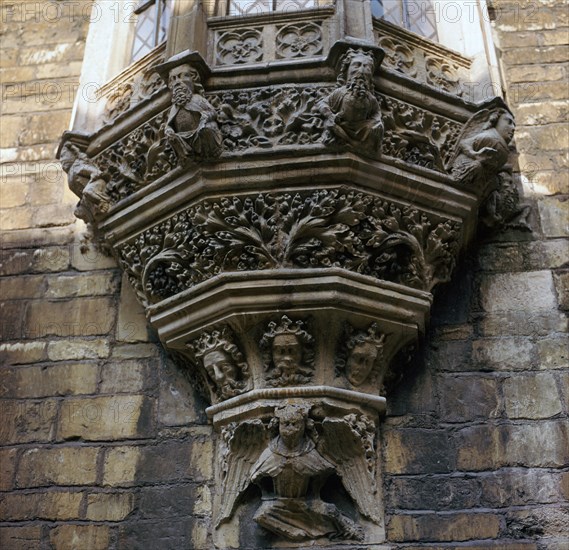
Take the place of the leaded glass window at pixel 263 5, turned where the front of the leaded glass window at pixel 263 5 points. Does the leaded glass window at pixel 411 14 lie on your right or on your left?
on your left

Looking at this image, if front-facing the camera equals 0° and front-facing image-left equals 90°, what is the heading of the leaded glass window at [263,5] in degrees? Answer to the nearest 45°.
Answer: approximately 0°

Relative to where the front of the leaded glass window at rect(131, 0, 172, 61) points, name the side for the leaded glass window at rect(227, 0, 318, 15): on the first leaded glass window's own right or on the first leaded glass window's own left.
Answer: on the first leaded glass window's own left

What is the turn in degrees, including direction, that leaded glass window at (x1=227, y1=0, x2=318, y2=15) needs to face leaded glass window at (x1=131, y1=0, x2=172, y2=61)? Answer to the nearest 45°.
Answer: approximately 135° to its right

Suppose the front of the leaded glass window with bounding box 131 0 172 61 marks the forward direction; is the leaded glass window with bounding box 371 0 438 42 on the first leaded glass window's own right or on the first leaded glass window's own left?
on the first leaded glass window's own left
